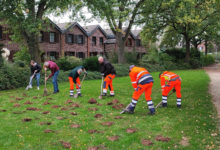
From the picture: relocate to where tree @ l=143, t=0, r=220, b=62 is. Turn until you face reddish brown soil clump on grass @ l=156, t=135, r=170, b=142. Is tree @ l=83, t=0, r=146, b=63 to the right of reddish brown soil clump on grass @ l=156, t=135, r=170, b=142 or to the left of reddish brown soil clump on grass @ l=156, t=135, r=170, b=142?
right

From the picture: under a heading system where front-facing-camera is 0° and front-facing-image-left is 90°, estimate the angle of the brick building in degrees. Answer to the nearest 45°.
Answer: approximately 315°

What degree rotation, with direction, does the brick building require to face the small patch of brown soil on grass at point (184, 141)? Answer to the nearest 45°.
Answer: approximately 45° to its right

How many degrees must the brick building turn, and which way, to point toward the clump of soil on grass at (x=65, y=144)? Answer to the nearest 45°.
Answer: approximately 45° to its right

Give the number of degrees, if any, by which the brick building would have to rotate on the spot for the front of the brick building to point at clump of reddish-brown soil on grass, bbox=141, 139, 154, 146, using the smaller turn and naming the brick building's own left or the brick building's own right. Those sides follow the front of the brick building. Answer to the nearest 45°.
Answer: approximately 45° to the brick building's own right
